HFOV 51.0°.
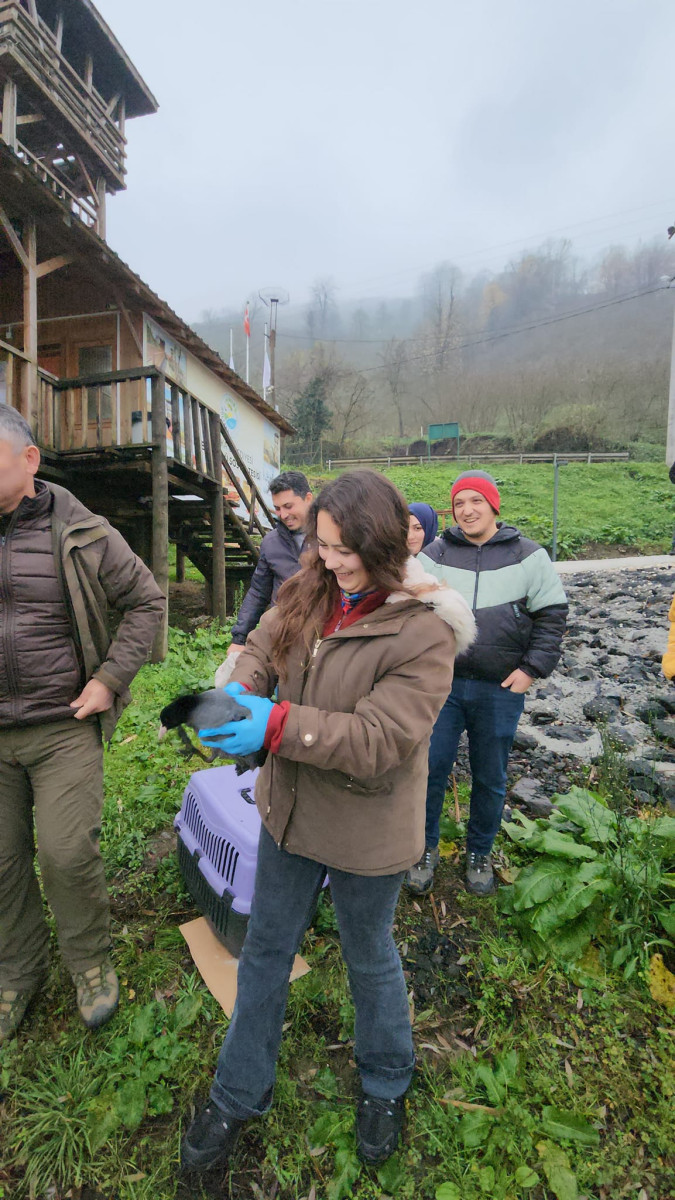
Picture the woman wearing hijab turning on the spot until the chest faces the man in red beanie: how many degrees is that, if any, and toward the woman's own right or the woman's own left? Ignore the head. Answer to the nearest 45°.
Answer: approximately 45° to the woman's own left

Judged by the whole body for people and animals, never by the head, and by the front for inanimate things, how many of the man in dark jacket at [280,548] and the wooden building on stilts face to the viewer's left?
0

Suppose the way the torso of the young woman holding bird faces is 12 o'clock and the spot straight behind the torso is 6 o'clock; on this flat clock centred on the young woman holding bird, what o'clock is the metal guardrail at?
The metal guardrail is roughly at 5 o'clock from the young woman holding bird.

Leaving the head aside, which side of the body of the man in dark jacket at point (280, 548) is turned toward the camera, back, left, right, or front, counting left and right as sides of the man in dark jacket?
front

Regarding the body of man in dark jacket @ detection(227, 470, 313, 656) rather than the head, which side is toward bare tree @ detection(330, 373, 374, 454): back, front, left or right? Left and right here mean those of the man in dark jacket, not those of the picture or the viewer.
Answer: back

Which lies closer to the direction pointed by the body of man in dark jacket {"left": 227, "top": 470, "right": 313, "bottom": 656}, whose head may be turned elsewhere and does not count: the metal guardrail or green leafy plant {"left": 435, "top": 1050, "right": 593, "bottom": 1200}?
the green leafy plant

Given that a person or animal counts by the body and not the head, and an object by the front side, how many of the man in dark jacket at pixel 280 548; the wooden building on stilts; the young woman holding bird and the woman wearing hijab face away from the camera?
0

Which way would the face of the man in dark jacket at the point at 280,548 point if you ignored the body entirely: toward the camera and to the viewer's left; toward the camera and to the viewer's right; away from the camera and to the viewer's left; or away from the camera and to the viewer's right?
toward the camera and to the viewer's left

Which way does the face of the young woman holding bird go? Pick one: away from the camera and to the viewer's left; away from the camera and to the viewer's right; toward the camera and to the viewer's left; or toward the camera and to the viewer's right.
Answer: toward the camera and to the viewer's left

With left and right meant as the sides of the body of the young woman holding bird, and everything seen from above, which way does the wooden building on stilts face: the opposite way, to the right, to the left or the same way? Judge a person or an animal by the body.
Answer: to the left

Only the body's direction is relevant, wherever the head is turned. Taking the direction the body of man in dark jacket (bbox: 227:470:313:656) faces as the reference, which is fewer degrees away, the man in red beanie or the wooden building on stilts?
the man in red beanie

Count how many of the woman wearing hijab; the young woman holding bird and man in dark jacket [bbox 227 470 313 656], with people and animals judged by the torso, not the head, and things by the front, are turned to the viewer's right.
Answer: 0

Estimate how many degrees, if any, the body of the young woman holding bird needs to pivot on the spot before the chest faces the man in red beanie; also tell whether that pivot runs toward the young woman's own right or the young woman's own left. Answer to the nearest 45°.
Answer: approximately 180°

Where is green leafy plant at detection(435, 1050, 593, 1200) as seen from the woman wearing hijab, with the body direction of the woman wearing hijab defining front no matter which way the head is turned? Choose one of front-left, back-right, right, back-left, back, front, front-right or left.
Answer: front-left

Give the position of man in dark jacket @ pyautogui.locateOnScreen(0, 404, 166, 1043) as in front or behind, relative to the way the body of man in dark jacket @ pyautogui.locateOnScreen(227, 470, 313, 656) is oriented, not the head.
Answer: in front

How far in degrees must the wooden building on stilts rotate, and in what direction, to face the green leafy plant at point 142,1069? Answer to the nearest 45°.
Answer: approximately 45° to its right

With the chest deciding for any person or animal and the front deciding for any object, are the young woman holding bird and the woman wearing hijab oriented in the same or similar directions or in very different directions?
same or similar directions

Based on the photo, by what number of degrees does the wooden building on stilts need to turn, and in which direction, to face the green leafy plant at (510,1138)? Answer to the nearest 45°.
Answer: approximately 45° to its right
